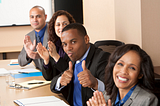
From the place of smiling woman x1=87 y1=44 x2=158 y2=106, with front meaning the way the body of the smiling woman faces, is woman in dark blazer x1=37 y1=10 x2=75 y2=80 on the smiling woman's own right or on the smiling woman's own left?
on the smiling woman's own right

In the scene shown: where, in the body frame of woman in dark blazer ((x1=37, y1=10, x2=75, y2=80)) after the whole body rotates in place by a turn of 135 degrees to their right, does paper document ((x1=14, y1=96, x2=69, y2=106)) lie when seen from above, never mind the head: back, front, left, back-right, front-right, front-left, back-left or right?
back

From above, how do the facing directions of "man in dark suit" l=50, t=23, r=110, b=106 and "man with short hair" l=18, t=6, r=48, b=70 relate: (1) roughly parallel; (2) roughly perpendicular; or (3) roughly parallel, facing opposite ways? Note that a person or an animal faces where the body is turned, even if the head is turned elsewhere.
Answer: roughly parallel

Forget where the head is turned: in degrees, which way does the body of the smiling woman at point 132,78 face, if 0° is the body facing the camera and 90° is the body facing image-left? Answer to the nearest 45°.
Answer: approximately 45°

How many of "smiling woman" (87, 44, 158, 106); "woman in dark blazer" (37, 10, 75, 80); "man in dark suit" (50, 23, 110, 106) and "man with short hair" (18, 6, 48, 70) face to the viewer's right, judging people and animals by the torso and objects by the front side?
0

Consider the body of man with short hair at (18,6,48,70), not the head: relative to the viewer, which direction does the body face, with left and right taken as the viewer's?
facing the viewer and to the left of the viewer

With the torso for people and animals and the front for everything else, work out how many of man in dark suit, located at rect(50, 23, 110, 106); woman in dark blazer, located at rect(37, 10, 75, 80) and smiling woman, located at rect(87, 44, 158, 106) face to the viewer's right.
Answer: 0

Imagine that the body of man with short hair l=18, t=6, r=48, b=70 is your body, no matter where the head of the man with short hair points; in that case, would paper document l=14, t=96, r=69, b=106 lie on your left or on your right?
on your left

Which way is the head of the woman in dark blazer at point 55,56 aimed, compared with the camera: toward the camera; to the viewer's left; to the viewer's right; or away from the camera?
toward the camera

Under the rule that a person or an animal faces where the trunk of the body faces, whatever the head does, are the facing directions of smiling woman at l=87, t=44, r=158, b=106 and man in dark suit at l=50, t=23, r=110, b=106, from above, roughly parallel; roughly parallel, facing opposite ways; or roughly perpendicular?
roughly parallel
